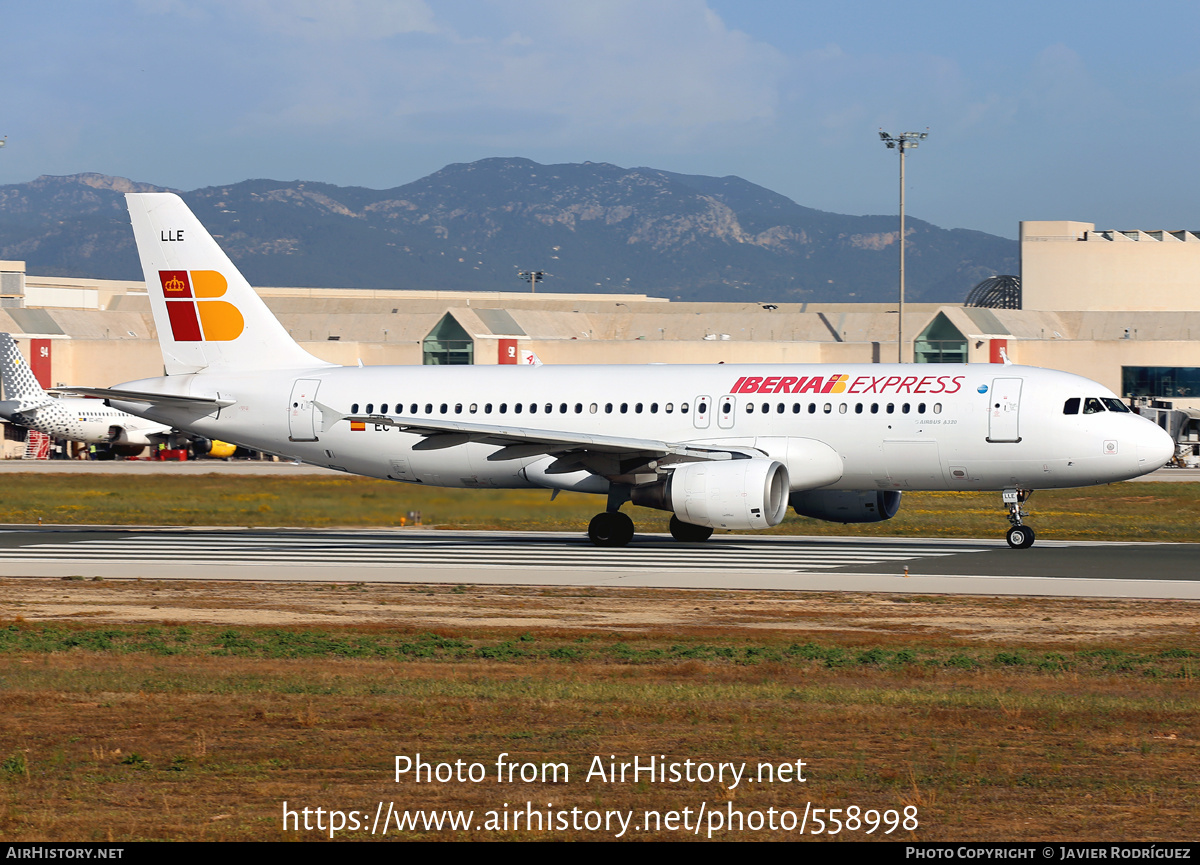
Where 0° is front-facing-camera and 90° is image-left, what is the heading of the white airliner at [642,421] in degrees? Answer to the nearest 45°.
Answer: approximately 270°
